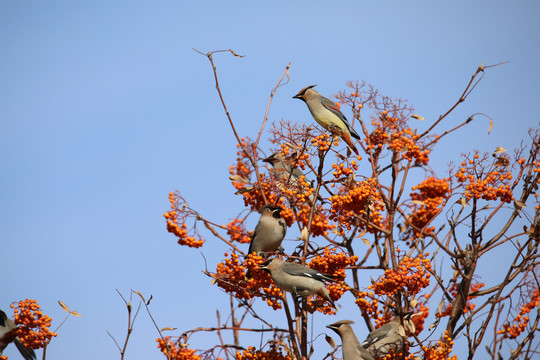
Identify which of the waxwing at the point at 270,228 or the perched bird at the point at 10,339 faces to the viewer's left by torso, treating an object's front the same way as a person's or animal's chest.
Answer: the perched bird

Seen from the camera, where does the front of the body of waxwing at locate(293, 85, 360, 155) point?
to the viewer's left

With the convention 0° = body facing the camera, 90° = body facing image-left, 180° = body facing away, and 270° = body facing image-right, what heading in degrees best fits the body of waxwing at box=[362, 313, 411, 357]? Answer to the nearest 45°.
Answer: approximately 270°

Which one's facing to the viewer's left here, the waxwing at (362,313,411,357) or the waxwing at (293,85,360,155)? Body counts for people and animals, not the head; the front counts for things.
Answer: the waxwing at (293,85,360,155)

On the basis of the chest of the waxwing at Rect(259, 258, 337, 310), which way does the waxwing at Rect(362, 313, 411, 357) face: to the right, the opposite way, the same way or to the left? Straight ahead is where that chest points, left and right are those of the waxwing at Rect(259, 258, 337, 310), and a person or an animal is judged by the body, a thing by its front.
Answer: the opposite way

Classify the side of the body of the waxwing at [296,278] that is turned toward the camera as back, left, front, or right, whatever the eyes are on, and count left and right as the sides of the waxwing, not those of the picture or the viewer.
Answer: left
